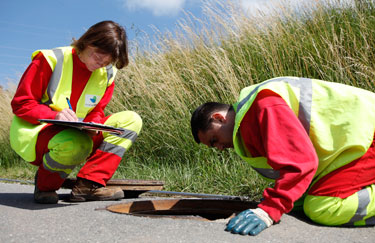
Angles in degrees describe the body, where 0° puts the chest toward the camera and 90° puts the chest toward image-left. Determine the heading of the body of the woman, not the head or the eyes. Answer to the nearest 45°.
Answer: approximately 315°

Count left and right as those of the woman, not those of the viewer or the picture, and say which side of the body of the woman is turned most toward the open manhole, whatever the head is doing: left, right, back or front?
front

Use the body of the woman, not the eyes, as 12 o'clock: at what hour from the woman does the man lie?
The man is roughly at 12 o'clock from the woman.

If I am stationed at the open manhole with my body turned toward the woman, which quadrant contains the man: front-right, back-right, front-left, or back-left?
back-left
